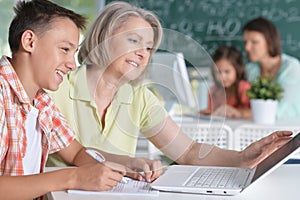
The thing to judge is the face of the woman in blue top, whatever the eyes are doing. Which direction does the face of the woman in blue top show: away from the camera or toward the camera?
toward the camera

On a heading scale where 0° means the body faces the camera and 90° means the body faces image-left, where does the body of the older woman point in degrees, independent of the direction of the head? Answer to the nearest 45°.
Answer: approximately 315°

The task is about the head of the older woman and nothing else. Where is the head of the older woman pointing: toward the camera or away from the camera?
toward the camera

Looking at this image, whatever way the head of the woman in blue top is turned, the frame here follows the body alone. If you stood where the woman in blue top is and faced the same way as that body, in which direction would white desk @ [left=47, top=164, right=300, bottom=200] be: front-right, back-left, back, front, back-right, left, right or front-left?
front-left

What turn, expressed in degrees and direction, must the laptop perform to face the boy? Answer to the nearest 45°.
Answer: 0° — it already faces them

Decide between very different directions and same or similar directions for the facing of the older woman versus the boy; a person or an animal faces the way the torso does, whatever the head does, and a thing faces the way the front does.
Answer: same or similar directions

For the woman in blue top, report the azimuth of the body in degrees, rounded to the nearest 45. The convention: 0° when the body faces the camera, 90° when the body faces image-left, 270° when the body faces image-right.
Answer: approximately 45°

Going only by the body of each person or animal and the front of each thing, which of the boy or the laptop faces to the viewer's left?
the laptop

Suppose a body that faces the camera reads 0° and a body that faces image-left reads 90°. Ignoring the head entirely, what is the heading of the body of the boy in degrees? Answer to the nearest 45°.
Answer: approximately 315°

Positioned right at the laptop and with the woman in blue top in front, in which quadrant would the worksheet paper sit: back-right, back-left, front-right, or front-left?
back-left

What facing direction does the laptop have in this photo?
to the viewer's left

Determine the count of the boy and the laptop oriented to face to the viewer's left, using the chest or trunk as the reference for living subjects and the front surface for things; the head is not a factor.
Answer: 1

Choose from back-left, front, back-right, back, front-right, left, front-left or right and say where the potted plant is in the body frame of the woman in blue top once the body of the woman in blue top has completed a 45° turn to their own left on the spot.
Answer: front

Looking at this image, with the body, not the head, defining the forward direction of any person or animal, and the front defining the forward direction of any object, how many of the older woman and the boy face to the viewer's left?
0
